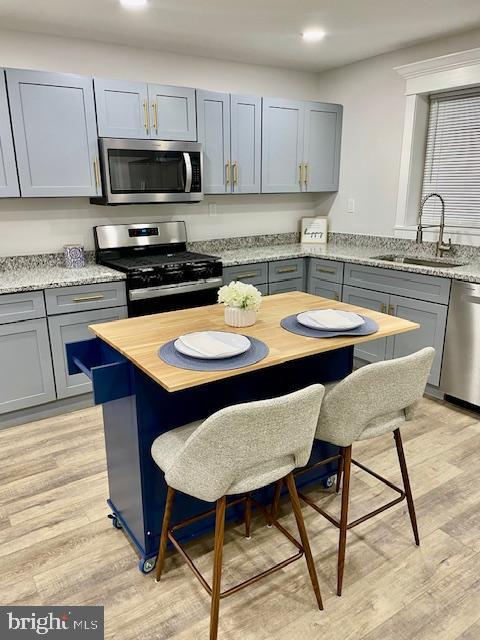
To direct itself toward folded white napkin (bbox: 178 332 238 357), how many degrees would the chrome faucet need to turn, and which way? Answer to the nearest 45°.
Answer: approximately 45° to its left

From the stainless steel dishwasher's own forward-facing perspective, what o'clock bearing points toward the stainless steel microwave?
The stainless steel microwave is roughly at 1 o'clock from the stainless steel dishwasher.

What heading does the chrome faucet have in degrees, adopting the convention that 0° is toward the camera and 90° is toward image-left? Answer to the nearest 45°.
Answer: approximately 45°

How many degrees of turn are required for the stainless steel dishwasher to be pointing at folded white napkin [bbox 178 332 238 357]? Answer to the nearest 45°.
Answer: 0° — it already faces it

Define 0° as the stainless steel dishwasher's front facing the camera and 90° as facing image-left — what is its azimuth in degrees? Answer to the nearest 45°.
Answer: approximately 45°

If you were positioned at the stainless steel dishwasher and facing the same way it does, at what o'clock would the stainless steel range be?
The stainless steel range is roughly at 1 o'clock from the stainless steel dishwasher.

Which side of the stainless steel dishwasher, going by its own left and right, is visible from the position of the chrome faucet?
right

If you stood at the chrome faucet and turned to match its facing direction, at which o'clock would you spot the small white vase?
The small white vase is roughly at 11 o'clock from the chrome faucet.

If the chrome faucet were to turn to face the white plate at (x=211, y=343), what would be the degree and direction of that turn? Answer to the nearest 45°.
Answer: approximately 45° to its left
